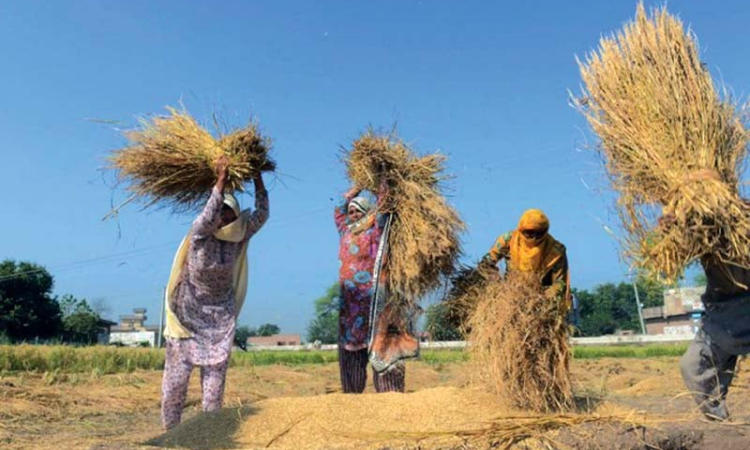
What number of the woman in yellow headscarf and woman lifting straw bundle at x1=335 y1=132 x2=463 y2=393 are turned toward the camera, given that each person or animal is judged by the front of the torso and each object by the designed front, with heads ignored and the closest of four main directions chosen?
2

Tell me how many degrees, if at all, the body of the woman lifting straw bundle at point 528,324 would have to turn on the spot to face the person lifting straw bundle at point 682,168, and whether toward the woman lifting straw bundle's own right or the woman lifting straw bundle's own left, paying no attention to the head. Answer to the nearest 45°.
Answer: approximately 90° to the woman lifting straw bundle's own left

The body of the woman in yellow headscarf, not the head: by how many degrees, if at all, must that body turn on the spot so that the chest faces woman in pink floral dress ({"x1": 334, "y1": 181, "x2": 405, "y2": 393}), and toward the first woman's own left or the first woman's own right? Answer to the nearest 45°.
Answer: approximately 90° to the first woman's own right

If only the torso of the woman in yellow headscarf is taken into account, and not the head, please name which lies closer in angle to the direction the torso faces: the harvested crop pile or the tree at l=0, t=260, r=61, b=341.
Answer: the harvested crop pile

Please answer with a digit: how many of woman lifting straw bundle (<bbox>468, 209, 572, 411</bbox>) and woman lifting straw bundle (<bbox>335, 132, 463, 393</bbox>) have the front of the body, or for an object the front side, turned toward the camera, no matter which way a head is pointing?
2

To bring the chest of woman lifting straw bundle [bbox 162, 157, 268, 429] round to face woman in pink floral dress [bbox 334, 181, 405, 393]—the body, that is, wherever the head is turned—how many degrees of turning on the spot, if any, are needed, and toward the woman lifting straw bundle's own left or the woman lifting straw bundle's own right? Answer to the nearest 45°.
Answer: approximately 45° to the woman lifting straw bundle's own left

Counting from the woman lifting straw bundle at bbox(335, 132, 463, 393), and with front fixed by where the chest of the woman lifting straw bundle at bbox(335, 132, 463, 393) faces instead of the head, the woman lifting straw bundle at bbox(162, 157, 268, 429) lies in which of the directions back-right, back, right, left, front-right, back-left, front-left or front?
right

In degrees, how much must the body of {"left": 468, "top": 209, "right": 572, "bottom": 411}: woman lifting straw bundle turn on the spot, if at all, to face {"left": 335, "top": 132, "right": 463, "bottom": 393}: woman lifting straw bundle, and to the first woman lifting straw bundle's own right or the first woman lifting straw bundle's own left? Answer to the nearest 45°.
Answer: approximately 135° to the first woman lifting straw bundle's own right
